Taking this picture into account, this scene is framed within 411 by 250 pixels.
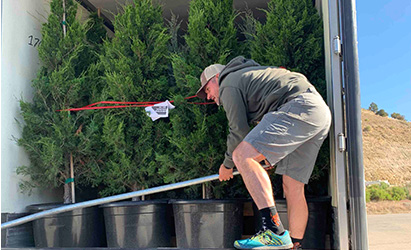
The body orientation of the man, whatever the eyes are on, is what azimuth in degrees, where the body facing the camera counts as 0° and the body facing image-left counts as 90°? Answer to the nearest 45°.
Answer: approximately 90°

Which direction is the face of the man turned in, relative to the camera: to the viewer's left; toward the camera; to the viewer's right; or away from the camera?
to the viewer's left

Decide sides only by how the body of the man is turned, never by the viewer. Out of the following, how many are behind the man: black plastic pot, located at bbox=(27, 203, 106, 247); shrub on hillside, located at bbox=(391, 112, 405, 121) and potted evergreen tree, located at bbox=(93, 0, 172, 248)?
1

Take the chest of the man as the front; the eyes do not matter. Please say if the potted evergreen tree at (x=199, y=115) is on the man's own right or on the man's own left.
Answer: on the man's own right

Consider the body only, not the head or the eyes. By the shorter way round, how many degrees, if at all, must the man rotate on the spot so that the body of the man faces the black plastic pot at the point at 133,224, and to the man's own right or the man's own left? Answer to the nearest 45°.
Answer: approximately 45° to the man's own right

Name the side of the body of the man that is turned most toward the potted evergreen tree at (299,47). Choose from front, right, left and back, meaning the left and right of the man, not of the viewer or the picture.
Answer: right

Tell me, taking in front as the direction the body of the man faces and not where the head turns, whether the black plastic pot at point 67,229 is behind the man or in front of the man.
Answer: in front
